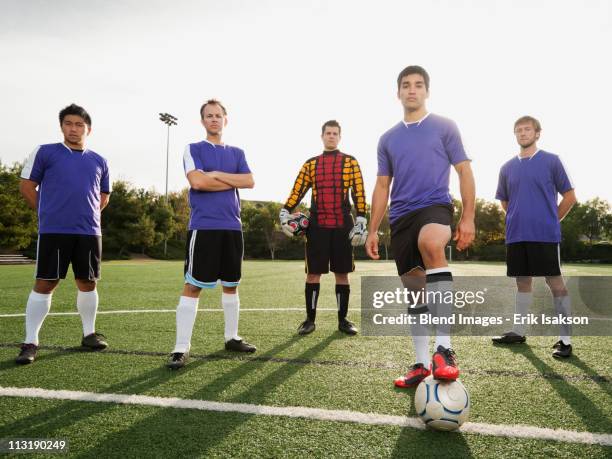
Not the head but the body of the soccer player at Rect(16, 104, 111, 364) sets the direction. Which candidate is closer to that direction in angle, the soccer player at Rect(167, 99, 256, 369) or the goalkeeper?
the soccer player

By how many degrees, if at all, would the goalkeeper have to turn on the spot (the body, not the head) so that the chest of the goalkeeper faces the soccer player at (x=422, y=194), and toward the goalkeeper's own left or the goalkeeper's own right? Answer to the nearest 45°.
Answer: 0° — they already face them

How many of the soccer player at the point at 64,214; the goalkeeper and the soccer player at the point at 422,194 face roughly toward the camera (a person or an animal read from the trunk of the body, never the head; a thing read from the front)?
3

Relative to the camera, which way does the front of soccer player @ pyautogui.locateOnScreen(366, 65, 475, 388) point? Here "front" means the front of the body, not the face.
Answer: toward the camera

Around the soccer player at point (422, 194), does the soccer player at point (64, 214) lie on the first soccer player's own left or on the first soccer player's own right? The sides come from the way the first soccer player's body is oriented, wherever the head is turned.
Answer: on the first soccer player's own right

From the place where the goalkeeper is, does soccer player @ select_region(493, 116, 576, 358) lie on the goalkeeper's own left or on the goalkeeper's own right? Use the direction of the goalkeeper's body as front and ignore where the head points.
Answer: on the goalkeeper's own left

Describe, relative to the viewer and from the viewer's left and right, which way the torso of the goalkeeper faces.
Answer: facing the viewer

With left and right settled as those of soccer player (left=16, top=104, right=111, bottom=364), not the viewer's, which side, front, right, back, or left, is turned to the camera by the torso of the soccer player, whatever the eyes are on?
front

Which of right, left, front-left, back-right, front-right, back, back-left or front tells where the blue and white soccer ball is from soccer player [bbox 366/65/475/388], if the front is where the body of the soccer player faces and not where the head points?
front
